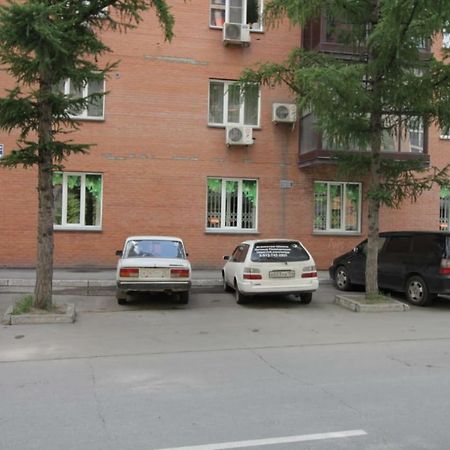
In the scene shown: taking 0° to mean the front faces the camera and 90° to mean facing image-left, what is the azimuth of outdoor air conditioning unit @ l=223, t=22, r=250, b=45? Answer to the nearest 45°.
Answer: approximately 0°

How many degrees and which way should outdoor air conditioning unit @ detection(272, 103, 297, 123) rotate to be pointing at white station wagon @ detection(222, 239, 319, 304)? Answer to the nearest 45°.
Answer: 0° — it already faces it

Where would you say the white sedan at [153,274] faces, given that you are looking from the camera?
facing away from the viewer

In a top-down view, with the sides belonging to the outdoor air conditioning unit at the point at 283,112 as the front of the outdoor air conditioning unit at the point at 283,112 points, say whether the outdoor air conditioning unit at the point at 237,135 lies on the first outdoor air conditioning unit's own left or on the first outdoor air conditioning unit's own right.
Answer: on the first outdoor air conditioning unit's own right

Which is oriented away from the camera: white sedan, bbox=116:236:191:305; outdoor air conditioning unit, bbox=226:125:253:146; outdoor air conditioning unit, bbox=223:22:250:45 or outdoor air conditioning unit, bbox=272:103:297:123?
the white sedan

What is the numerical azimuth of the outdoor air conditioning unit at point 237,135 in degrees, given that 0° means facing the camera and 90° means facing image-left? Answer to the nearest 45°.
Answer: approximately 0°

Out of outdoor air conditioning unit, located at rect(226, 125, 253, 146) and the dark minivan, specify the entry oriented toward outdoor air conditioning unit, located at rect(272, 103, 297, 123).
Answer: the dark minivan

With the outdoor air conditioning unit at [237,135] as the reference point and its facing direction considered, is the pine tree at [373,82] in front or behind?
in front

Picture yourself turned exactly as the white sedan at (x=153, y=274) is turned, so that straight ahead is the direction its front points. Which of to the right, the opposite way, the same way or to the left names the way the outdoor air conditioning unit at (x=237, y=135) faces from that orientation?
the opposite way

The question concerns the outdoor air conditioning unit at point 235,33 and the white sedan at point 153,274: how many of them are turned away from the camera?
1
